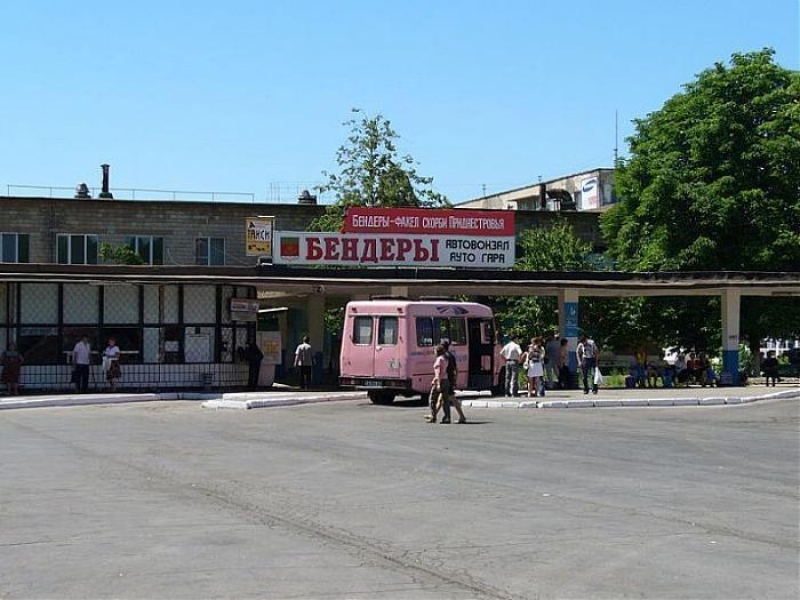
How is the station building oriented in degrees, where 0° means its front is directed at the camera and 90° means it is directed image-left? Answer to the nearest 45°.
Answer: approximately 0°

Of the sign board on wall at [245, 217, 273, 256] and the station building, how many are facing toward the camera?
2

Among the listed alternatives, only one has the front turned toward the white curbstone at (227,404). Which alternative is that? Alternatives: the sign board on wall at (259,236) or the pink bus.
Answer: the sign board on wall

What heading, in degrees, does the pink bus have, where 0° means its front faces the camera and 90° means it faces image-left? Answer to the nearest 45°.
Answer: approximately 225°

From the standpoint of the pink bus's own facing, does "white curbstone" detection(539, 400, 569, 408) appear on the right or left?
on its right

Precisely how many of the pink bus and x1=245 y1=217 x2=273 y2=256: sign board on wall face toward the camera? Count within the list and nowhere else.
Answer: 1

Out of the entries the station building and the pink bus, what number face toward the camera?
1

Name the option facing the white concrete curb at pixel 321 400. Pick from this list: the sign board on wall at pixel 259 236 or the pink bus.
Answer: the sign board on wall
